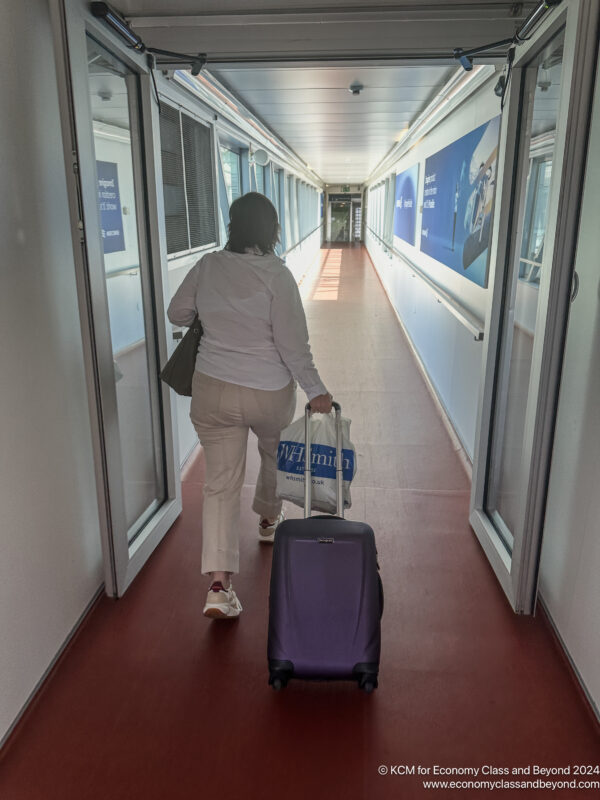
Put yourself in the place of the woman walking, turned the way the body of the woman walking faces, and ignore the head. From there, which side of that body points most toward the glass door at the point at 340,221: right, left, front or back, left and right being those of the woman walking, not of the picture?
front

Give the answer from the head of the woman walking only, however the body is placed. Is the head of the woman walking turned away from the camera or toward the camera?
away from the camera

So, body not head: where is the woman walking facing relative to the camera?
away from the camera

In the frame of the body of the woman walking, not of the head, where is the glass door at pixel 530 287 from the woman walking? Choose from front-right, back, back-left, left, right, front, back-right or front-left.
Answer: right

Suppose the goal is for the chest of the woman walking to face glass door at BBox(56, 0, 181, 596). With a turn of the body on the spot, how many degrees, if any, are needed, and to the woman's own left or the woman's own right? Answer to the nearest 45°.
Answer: approximately 45° to the woman's own left
